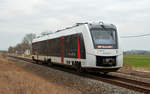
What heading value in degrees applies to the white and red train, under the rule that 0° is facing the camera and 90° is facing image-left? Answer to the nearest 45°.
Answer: approximately 315°
